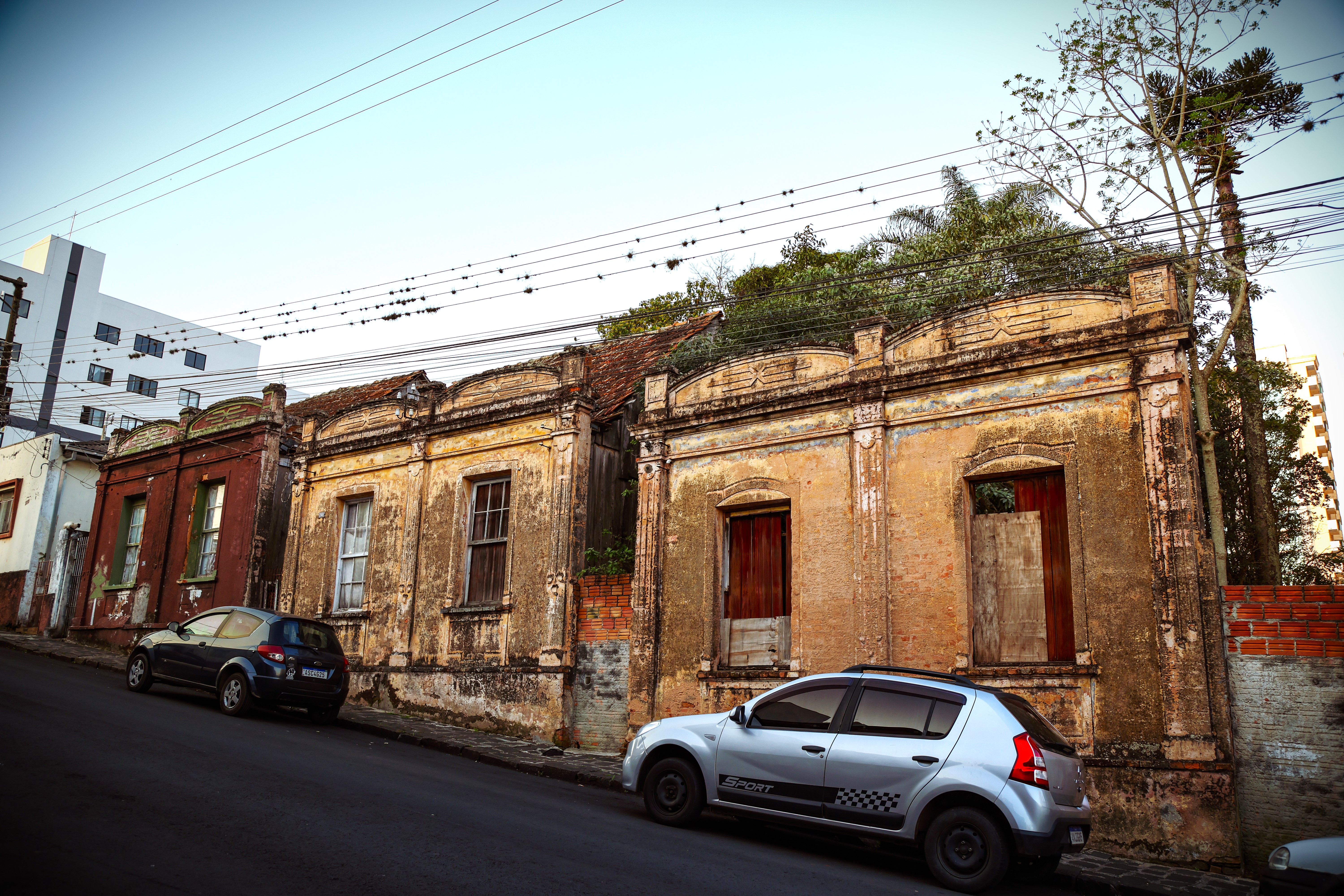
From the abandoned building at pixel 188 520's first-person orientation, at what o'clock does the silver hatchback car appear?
The silver hatchback car is roughly at 10 o'clock from the abandoned building.

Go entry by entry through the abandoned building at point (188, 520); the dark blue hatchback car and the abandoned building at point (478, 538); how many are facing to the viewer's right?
0

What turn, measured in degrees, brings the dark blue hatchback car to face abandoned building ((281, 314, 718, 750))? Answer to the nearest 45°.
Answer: approximately 135° to its right

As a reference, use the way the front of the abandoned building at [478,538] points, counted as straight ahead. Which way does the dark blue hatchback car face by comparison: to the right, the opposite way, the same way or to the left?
to the right

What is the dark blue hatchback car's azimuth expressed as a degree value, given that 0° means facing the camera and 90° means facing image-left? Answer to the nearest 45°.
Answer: approximately 135°

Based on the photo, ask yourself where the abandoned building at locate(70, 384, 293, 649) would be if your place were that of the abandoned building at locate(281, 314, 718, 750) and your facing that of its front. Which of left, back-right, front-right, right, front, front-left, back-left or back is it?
right

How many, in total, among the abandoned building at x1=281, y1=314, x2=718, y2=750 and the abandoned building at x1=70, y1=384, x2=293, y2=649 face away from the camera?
0

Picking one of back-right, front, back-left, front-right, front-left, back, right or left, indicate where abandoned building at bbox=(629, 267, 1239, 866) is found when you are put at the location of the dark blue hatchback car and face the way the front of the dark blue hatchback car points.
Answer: back

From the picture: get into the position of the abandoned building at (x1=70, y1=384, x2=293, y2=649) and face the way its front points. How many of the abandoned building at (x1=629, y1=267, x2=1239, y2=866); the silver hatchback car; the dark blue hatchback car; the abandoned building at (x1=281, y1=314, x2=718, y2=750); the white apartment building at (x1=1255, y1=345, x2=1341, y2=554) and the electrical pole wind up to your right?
1

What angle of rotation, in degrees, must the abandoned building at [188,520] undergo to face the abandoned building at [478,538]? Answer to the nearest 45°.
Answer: approximately 90° to its left

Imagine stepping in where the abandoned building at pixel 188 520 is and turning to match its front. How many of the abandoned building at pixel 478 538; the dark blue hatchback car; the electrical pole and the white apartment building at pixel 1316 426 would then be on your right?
1

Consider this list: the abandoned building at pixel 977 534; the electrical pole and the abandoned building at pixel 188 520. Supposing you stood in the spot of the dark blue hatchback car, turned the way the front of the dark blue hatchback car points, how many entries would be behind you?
1

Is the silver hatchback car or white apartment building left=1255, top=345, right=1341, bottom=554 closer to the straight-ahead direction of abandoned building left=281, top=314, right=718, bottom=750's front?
the silver hatchback car

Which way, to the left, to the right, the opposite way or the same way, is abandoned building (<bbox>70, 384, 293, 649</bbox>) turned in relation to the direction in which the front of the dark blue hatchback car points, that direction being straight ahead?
to the left

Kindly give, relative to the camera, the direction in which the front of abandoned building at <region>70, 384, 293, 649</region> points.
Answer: facing the viewer and to the left of the viewer

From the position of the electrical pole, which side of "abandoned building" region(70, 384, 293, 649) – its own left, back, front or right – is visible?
right

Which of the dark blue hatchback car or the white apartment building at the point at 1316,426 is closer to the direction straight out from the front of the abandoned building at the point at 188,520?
the dark blue hatchback car

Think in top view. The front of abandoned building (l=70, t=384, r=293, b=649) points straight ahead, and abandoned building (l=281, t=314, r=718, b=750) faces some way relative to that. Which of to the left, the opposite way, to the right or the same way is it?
the same way
